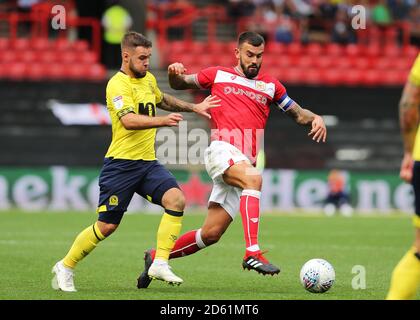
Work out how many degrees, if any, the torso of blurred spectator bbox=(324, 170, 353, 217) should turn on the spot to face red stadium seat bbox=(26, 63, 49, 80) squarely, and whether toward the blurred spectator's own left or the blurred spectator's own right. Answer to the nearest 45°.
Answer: approximately 90° to the blurred spectator's own right

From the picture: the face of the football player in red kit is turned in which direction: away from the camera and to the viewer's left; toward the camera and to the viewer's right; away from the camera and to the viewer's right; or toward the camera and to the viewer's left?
toward the camera and to the viewer's right

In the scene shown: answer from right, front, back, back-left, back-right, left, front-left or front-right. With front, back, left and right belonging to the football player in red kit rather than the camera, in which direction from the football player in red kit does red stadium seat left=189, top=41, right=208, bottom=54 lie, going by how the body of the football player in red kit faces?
back-left

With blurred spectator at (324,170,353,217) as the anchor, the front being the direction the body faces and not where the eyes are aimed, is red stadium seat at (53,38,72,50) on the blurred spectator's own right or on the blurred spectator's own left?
on the blurred spectator's own right

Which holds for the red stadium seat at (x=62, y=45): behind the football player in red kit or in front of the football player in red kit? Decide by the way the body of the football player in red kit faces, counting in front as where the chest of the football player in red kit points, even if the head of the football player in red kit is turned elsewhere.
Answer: behind

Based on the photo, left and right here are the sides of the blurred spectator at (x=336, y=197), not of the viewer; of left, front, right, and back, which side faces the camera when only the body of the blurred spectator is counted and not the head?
front

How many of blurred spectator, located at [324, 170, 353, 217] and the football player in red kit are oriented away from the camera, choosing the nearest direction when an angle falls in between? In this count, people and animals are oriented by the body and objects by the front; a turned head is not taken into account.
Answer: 0

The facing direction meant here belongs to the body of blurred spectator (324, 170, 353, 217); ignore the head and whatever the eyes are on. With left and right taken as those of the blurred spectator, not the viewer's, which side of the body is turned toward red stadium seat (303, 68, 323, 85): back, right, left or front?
back

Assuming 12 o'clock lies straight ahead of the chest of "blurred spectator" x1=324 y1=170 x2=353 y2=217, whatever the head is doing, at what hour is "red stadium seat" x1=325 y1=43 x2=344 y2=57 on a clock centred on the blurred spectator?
The red stadium seat is roughly at 6 o'clock from the blurred spectator.

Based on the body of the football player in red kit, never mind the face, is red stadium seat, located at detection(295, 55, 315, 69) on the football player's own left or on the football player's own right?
on the football player's own left
